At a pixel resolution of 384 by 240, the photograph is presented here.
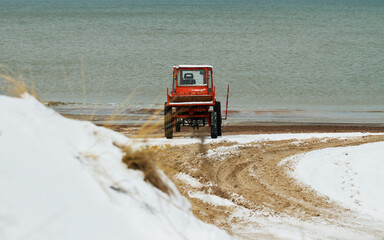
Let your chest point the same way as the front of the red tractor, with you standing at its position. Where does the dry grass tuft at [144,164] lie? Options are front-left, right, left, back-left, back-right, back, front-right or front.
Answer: back

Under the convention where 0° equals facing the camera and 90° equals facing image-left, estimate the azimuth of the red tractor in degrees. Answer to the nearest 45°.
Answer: approximately 180°
